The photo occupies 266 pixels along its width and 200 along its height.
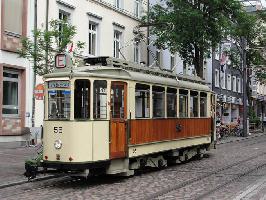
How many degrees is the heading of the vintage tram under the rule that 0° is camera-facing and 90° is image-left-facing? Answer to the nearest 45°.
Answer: approximately 45°

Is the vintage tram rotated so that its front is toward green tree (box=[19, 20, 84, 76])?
no

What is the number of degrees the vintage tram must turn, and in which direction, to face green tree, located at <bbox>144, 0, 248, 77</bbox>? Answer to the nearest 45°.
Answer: approximately 135° to its right
